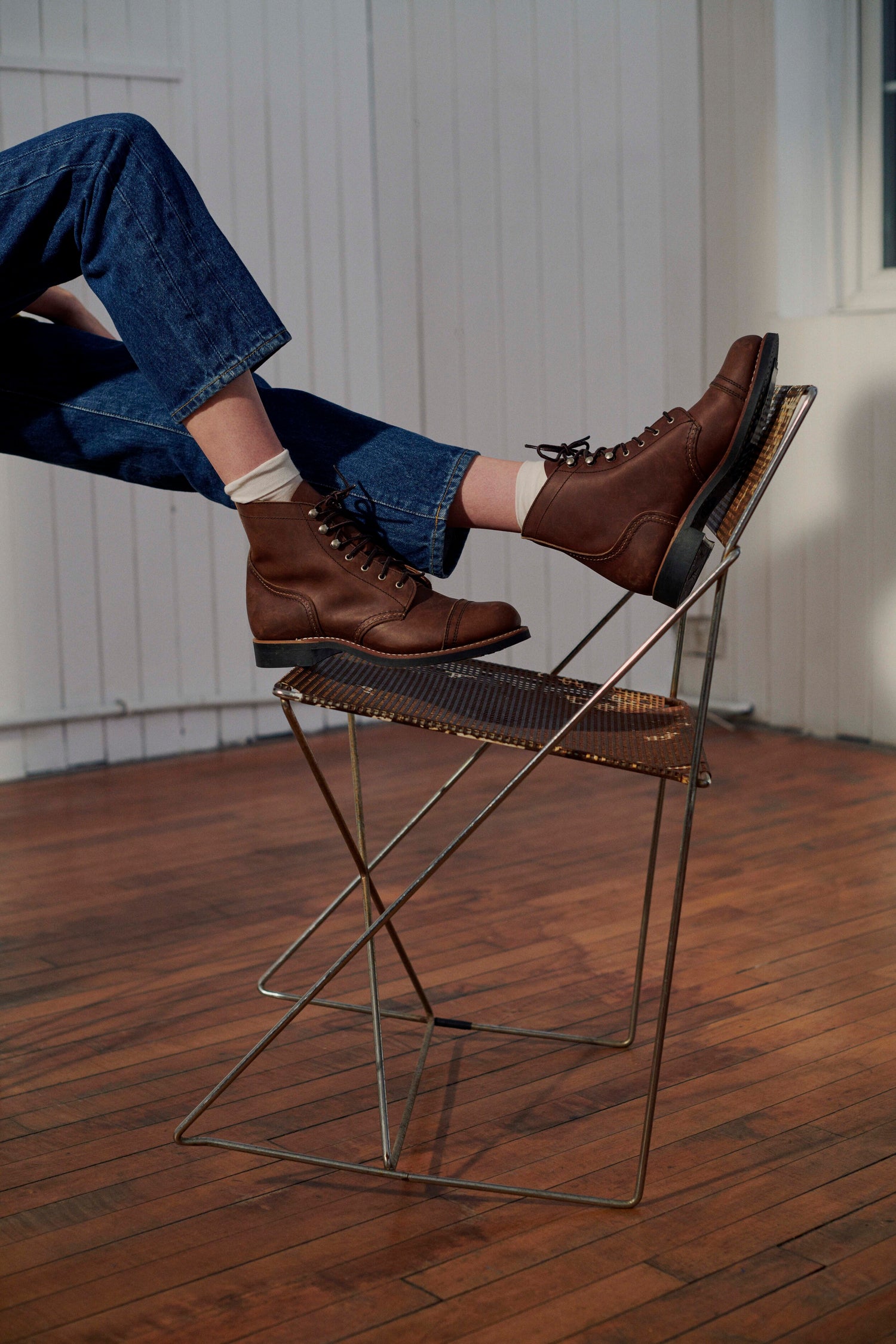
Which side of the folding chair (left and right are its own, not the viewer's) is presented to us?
left
